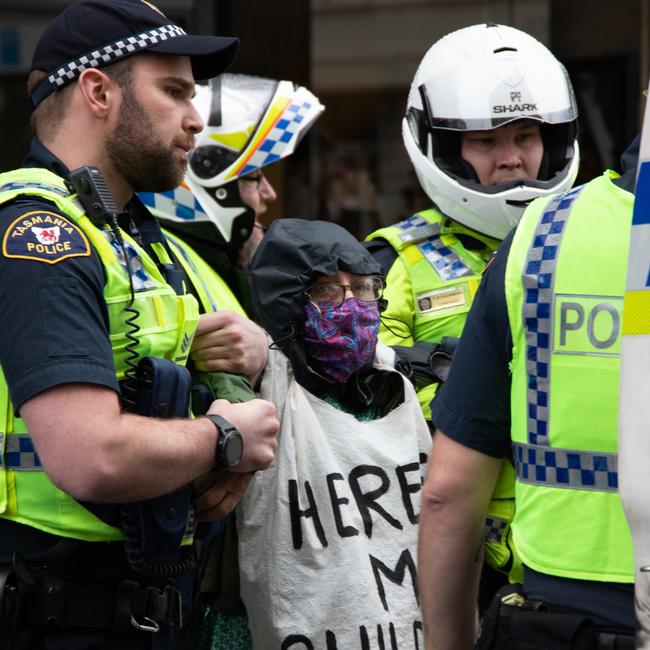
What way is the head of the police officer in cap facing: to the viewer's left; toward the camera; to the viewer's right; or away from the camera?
to the viewer's right

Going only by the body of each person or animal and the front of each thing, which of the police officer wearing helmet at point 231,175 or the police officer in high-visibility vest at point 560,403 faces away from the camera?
the police officer in high-visibility vest at point 560,403

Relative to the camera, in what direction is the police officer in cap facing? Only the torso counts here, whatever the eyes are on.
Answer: to the viewer's right

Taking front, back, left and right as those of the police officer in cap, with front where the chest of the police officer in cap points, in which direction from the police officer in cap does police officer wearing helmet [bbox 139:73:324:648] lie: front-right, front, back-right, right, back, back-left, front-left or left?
left

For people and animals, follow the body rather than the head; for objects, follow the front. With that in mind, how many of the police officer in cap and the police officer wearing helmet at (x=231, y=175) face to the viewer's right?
2

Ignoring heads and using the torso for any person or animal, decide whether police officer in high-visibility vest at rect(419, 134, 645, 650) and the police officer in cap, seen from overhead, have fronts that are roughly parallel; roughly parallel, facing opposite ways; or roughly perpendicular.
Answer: roughly perpendicular

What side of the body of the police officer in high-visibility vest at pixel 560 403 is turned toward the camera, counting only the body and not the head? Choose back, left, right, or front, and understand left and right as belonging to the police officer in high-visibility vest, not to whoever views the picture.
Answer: back

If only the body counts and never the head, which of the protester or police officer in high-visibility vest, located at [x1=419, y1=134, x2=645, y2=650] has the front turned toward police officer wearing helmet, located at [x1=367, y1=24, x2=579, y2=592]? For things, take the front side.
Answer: police officer in high-visibility vest, located at [x1=419, y1=134, x2=645, y2=650]

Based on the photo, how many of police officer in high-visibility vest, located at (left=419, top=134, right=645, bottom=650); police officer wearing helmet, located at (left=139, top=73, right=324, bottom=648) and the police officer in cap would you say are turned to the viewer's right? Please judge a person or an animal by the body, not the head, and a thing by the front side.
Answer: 2

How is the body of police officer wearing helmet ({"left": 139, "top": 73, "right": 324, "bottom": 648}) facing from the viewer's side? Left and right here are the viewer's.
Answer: facing to the right of the viewer

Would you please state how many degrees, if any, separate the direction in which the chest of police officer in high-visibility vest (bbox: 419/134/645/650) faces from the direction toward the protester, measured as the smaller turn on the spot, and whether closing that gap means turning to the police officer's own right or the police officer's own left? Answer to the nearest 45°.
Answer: approximately 45° to the police officer's own left

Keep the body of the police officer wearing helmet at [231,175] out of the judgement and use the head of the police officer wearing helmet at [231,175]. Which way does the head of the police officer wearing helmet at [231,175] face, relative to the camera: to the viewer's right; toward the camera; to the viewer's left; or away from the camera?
to the viewer's right

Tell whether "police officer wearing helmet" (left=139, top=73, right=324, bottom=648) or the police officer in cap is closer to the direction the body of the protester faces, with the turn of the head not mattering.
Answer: the police officer in cap

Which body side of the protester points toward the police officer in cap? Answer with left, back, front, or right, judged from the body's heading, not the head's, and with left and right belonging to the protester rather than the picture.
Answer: right
